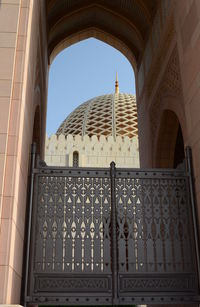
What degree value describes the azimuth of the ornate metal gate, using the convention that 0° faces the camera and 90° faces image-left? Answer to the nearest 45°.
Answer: approximately 0°

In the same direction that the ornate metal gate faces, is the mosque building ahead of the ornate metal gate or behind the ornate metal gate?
behind
